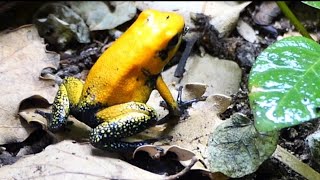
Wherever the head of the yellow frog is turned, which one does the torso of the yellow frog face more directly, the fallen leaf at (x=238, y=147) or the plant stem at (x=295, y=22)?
the plant stem

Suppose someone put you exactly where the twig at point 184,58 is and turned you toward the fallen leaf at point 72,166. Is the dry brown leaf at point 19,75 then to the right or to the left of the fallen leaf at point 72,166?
right

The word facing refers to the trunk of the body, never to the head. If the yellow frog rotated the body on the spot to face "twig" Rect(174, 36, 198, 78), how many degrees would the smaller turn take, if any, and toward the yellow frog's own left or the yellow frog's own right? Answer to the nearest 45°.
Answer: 0° — it already faces it

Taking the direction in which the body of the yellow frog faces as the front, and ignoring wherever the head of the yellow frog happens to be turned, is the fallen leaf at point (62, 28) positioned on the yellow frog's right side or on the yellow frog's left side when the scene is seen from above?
on the yellow frog's left side

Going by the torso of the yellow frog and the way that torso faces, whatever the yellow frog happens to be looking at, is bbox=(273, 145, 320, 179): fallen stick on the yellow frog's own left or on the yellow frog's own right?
on the yellow frog's own right

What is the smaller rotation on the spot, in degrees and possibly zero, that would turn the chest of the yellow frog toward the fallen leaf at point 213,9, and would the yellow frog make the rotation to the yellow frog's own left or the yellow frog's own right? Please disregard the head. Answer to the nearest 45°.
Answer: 0° — it already faces it

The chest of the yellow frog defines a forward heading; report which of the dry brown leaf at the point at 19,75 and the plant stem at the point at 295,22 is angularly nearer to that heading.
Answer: the plant stem

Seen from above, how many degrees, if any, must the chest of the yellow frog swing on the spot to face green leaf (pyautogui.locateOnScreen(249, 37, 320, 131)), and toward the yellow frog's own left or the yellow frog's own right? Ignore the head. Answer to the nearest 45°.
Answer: approximately 90° to the yellow frog's own right

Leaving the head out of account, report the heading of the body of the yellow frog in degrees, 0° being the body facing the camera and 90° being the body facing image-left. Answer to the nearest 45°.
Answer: approximately 225°

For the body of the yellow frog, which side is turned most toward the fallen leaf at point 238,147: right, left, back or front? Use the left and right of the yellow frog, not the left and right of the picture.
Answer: right

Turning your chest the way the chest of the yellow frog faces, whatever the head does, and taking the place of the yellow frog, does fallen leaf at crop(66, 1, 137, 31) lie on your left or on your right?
on your left
